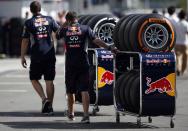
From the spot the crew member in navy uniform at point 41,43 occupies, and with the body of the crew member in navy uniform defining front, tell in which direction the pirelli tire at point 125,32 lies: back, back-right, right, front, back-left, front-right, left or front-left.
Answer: back-right

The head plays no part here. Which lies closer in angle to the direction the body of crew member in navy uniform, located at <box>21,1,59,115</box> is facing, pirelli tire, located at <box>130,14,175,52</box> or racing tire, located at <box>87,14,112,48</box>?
the racing tire

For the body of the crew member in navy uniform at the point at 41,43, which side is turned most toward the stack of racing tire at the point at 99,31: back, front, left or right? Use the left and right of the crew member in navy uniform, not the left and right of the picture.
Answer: right

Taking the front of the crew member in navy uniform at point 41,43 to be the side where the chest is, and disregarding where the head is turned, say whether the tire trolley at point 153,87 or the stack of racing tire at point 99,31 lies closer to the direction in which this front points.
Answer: the stack of racing tire

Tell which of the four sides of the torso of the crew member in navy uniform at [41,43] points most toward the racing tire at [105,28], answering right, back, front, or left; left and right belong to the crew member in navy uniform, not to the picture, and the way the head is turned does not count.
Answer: right

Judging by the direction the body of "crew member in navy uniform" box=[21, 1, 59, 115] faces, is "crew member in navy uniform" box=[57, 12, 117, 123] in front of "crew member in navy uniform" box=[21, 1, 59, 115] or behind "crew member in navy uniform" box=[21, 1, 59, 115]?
behind

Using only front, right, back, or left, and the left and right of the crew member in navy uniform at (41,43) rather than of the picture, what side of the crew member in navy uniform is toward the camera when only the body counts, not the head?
back
